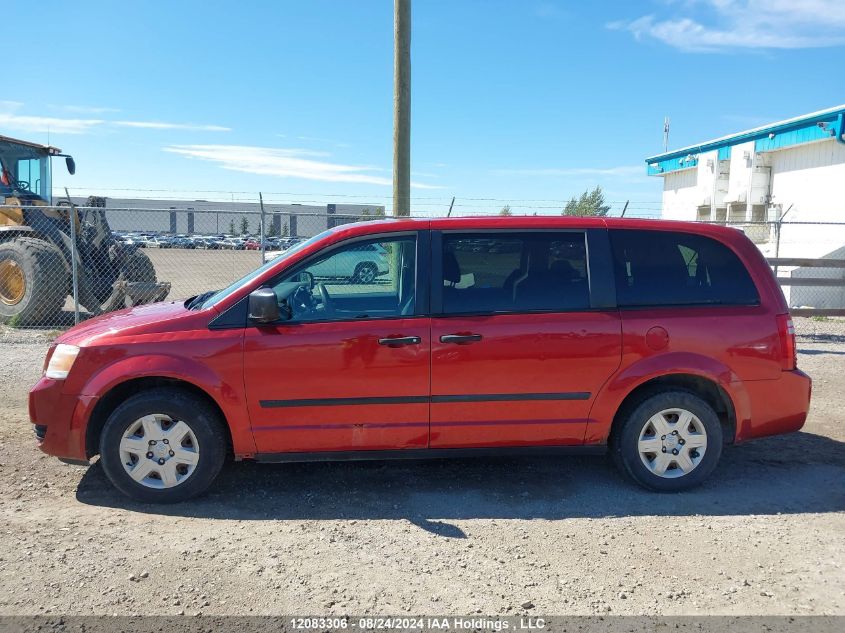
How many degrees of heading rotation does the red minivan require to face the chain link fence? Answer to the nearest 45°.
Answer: approximately 45° to its right

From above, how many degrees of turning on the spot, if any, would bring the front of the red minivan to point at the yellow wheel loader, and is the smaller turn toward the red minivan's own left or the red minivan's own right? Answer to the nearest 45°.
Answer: approximately 45° to the red minivan's own right

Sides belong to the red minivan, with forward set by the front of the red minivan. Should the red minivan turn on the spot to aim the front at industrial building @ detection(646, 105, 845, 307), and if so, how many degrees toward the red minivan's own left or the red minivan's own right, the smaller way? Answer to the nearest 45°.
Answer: approximately 135° to the red minivan's own right

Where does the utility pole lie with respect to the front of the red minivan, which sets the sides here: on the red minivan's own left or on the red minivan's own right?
on the red minivan's own right

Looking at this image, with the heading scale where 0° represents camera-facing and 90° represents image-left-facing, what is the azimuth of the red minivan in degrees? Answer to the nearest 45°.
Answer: approximately 90°

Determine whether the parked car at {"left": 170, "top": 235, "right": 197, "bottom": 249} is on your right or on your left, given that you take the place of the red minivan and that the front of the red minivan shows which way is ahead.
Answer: on your right

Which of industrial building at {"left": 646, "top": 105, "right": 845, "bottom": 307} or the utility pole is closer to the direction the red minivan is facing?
the utility pole
